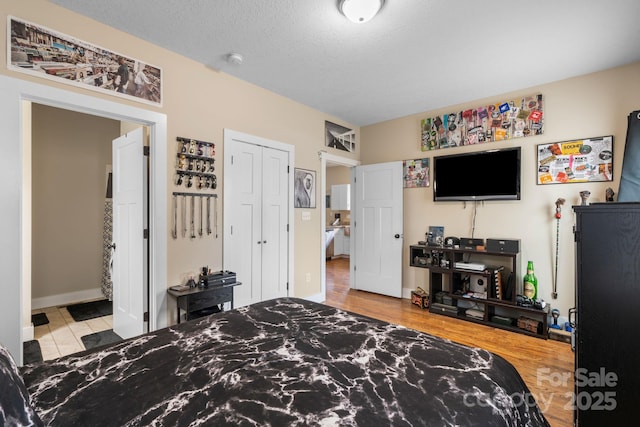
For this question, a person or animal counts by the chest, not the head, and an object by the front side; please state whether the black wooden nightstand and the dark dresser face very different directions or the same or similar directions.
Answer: very different directions

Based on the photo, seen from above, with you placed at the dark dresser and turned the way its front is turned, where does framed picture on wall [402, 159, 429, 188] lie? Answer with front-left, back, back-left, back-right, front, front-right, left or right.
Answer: front-right

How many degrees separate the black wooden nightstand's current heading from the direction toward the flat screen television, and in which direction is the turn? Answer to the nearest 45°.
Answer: approximately 45° to its left

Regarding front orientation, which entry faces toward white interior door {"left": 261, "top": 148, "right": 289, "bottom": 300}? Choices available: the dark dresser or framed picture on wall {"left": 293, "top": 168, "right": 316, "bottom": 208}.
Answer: the dark dresser

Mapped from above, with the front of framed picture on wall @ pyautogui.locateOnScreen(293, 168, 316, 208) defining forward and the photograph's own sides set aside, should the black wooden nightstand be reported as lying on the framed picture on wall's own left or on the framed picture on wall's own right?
on the framed picture on wall's own right

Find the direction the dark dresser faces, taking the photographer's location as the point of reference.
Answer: facing to the left of the viewer

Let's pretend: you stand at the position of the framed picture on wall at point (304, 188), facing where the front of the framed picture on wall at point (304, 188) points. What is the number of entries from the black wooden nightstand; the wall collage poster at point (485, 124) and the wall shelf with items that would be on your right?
2

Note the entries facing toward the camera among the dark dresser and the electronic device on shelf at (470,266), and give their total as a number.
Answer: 1

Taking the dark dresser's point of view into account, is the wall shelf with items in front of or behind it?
in front

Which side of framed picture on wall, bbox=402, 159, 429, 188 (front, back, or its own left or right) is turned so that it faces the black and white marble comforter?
front

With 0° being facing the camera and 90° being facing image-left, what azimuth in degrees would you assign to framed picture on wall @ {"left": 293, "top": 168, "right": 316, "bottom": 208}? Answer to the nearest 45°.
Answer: approximately 315°

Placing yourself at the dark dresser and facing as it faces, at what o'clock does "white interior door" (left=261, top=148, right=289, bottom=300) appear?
The white interior door is roughly at 12 o'clock from the dark dresser.

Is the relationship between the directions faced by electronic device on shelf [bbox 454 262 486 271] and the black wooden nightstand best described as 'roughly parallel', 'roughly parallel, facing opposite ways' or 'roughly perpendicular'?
roughly perpendicular

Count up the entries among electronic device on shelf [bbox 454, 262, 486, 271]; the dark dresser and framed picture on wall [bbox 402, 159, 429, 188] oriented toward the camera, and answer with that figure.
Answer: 2

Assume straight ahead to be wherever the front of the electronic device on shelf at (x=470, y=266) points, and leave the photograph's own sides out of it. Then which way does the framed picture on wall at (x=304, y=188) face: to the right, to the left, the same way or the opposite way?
to the left

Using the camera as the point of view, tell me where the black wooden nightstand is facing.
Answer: facing the viewer and to the right of the viewer

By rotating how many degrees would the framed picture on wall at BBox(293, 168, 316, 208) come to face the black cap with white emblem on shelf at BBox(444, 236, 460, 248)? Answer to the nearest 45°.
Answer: approximately 45° to its left

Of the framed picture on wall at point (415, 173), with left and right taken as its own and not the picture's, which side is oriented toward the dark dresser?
front
